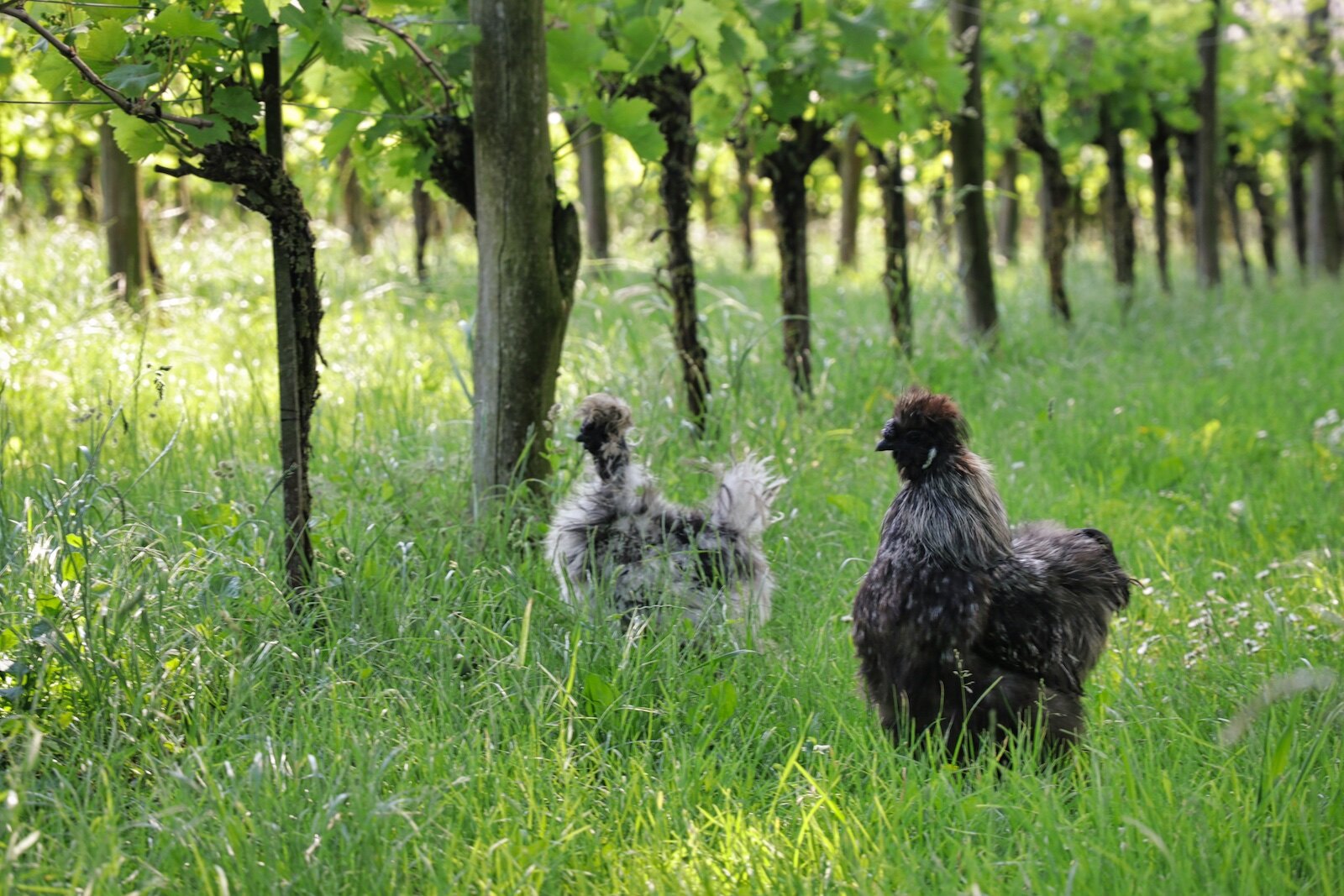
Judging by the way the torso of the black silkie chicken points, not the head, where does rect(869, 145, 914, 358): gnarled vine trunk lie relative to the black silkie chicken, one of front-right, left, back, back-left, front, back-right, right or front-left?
back-right

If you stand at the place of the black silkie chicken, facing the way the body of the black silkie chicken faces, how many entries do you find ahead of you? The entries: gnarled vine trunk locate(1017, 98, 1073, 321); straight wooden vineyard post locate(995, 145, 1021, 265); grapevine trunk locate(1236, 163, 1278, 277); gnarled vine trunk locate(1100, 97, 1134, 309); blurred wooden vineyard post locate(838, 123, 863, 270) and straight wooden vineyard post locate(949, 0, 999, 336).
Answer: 0

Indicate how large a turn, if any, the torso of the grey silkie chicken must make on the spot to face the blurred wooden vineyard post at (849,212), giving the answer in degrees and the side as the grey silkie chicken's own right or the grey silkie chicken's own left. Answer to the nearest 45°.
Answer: approximately 90° to the grey silkie chicken's own right

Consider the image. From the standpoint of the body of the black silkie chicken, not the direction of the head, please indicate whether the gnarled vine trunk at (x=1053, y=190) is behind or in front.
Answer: behind

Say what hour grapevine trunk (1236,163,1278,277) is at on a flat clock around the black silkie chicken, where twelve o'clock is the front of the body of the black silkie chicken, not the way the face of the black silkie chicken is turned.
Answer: The grapevine trunk is roughly at 5 o'clock from the black silkie chicken.

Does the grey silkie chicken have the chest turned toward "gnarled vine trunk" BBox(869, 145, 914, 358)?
no

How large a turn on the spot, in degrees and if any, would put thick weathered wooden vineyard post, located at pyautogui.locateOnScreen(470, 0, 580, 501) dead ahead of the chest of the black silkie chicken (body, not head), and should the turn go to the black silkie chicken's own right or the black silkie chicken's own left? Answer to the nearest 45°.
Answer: approximately 90° to the black silkie chicken's own right

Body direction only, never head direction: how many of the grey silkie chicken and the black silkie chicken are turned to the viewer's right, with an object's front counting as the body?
0

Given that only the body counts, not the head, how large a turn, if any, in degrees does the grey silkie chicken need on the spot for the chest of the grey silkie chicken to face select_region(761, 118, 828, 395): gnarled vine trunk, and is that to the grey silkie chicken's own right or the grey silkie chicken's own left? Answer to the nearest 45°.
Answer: approximately 90° to the grey silkie chicken's own right

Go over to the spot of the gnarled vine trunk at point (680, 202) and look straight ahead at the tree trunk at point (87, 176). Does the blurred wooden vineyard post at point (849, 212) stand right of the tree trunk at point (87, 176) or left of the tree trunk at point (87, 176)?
right

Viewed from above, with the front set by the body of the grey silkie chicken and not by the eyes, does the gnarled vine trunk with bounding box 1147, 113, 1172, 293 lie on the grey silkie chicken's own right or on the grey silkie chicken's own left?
on the grey silkie chicken's own right

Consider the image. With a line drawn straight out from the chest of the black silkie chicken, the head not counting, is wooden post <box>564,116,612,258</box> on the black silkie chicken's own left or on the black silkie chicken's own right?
on the black silkie chicken's own right

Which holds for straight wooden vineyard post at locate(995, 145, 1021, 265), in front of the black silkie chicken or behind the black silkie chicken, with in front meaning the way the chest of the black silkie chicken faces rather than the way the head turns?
behind
